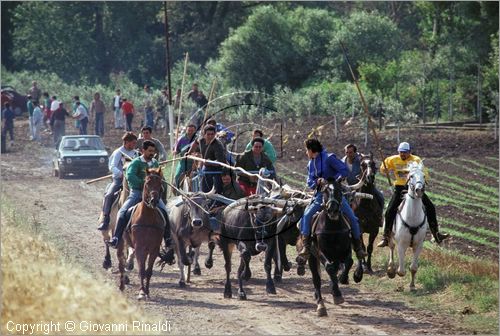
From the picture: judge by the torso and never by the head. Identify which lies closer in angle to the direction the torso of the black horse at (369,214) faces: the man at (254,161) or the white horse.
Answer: the white horse

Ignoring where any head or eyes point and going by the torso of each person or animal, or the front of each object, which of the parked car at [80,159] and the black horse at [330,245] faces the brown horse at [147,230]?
the parked car

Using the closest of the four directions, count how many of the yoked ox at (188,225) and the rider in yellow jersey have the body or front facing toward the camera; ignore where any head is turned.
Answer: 2

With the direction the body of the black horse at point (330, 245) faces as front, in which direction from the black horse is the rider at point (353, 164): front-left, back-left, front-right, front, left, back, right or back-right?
back

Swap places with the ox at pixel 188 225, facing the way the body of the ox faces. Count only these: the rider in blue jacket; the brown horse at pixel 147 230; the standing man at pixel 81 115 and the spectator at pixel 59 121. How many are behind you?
2

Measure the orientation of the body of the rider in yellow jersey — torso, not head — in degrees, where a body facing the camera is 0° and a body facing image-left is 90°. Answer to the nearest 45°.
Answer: approximately 0°

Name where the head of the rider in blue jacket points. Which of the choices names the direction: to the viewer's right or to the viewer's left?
to the viewer's left
